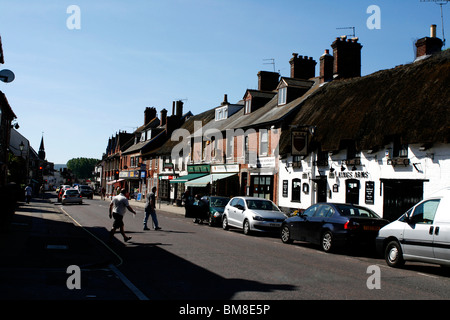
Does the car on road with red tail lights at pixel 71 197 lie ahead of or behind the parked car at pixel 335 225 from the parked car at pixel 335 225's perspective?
ahead

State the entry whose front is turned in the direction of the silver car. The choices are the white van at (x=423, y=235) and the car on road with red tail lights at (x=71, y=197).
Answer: the white van

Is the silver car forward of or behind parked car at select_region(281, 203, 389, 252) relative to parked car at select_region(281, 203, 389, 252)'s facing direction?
forward

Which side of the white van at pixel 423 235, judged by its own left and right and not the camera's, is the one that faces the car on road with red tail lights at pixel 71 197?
front

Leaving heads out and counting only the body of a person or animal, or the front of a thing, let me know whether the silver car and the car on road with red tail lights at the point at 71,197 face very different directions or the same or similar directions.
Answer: very different directions

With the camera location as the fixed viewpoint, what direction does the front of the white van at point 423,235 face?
facing away from the viewer and to the left of the viewer

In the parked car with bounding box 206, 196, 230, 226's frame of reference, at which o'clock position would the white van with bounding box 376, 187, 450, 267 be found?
The white van is roughly at 1 o'clock from the parked car.

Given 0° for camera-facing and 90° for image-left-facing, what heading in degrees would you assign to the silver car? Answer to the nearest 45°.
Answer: approximately 315°

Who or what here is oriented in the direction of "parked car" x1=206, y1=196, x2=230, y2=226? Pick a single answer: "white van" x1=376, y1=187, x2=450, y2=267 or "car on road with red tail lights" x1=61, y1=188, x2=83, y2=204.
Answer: the white van
